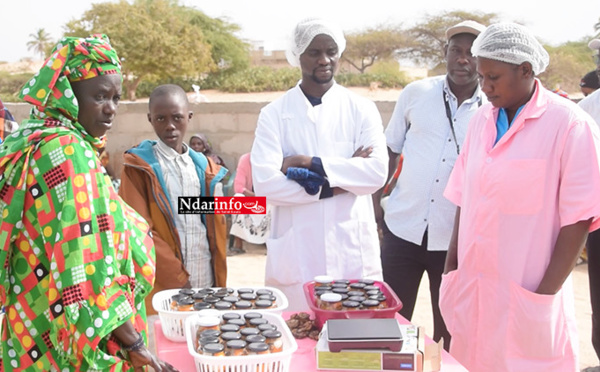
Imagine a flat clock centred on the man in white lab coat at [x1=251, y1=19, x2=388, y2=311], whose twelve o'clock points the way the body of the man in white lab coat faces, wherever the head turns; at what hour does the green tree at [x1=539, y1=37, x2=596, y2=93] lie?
The green tree is roughly at 7 o'clock from the man in white lab coat.

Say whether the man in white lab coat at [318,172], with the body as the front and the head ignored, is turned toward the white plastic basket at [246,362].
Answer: yes

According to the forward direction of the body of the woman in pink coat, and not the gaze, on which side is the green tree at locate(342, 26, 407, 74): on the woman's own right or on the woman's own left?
on the woman's own right

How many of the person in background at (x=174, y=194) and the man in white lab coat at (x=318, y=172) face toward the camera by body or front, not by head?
2

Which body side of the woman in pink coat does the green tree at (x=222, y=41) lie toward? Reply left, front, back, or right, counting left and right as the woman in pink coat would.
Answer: right

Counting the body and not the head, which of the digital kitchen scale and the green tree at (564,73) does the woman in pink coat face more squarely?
the digital kitchen scale

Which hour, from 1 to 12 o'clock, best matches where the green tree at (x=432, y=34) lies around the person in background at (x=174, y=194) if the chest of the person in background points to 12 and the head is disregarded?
The green tree is roughly at 7 o'clock from the person in background.

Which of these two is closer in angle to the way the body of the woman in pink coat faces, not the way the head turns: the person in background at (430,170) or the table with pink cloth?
the table with pink cloth

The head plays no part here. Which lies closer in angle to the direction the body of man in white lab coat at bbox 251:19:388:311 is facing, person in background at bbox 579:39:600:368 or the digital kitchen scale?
the digital kitchen scale

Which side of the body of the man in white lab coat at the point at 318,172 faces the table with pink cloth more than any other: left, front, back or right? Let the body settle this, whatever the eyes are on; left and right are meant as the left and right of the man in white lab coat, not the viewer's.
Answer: front

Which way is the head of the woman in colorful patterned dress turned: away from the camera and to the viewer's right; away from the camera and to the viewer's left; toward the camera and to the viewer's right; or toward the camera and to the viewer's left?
toward the camera and to the viewer's right

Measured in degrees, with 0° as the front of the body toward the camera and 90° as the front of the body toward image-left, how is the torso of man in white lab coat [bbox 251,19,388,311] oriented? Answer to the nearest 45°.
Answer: approximately 0°

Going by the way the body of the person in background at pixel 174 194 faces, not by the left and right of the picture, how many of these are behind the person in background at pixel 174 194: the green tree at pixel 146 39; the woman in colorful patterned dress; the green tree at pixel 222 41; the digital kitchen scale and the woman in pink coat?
2

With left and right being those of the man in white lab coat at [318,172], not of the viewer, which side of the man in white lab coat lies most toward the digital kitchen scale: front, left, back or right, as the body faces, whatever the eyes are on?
front

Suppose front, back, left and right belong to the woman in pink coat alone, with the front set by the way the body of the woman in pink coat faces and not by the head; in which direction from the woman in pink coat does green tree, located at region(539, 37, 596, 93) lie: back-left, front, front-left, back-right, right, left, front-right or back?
back-right
